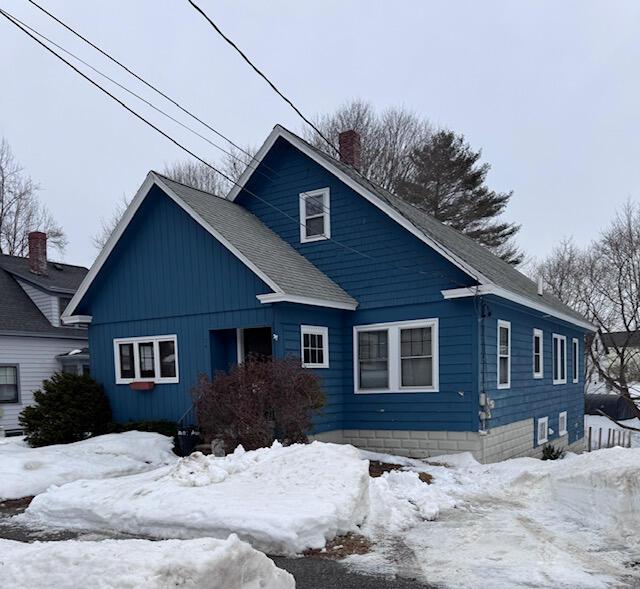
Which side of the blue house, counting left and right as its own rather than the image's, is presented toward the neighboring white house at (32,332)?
right

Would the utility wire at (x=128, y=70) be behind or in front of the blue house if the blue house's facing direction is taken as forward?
in front

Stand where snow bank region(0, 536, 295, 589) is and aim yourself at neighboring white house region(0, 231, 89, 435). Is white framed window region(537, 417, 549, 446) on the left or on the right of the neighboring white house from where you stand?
right

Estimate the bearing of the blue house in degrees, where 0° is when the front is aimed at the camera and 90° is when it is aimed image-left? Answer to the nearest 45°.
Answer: approximately 45°

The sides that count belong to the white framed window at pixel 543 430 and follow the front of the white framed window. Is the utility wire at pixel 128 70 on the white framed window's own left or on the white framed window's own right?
on the white framed window's own right

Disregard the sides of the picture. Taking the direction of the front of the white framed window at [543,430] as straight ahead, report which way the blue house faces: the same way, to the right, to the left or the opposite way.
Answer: to the right

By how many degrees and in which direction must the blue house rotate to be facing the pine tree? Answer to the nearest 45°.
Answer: approximately 135° to its right

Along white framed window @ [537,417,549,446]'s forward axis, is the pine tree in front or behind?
behind

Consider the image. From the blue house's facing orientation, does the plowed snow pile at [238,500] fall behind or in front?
in front

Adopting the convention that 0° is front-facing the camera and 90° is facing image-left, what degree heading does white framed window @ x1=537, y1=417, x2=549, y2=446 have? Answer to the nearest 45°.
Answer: approximately 315°
